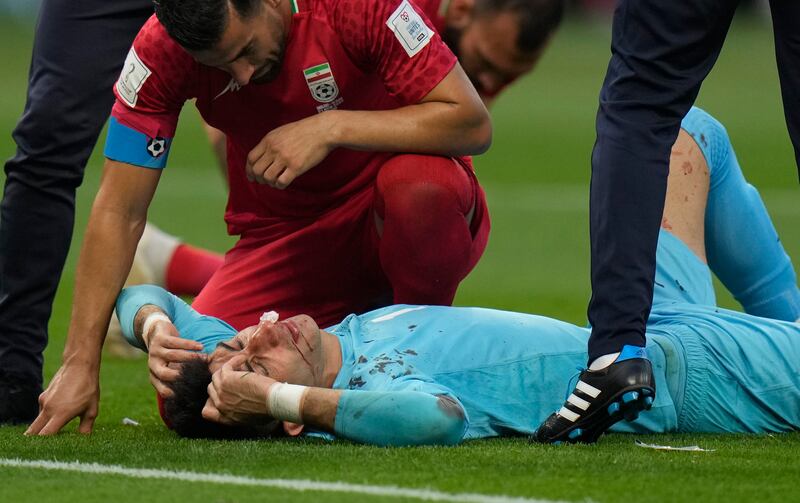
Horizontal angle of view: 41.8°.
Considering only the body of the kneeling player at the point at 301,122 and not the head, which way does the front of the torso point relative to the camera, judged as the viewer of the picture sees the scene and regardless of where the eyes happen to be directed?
toward the camera
